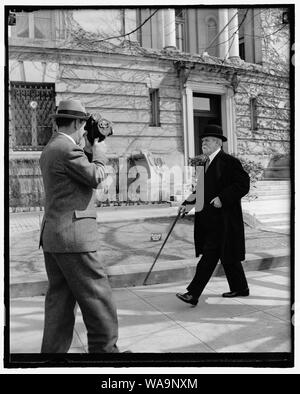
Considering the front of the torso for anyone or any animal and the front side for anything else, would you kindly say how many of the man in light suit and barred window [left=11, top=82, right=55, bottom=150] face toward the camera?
1

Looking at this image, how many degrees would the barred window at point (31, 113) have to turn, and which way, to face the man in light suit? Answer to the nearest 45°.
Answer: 0° — it already faces them

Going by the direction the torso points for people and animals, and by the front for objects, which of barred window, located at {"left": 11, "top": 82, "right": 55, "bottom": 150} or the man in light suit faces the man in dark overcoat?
the man in light suit

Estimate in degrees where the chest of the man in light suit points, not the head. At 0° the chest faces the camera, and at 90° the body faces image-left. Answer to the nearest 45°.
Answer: approximately 225°

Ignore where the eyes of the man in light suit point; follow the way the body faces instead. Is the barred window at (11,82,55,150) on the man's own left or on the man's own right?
on the man's own left

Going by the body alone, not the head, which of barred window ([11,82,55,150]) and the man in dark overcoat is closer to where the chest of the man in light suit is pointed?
the man in dark overcoat

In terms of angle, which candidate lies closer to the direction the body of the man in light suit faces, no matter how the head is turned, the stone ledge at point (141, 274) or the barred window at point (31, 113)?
the stone ledge

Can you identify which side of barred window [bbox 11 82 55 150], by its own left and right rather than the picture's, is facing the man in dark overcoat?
left

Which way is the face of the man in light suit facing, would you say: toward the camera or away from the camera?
away from the camera

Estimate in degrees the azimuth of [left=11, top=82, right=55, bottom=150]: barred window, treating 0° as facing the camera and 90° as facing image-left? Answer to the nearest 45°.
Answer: approximately 0°
